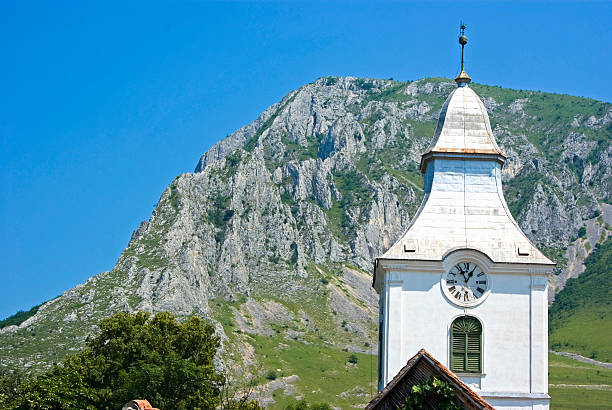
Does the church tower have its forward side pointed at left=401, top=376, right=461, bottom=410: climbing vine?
yes

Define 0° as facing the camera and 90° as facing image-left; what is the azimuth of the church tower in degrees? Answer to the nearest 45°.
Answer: approximately 0°
